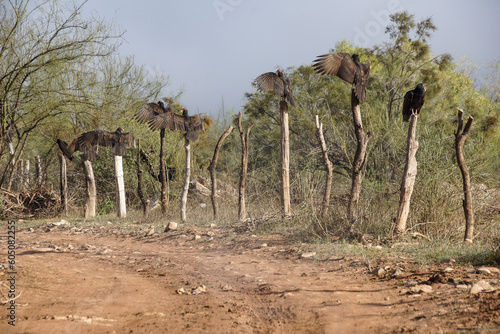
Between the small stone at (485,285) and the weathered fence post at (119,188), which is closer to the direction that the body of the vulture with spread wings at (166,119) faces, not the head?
the weathered fence post
